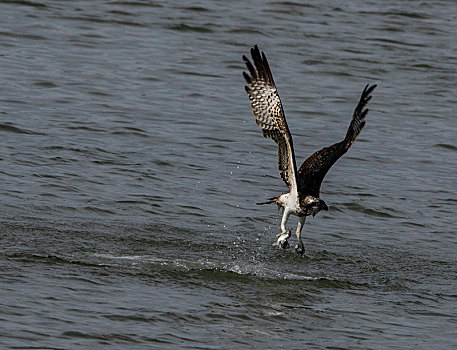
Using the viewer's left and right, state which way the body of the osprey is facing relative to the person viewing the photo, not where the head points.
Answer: facing the viewer and to the right of the viewer
